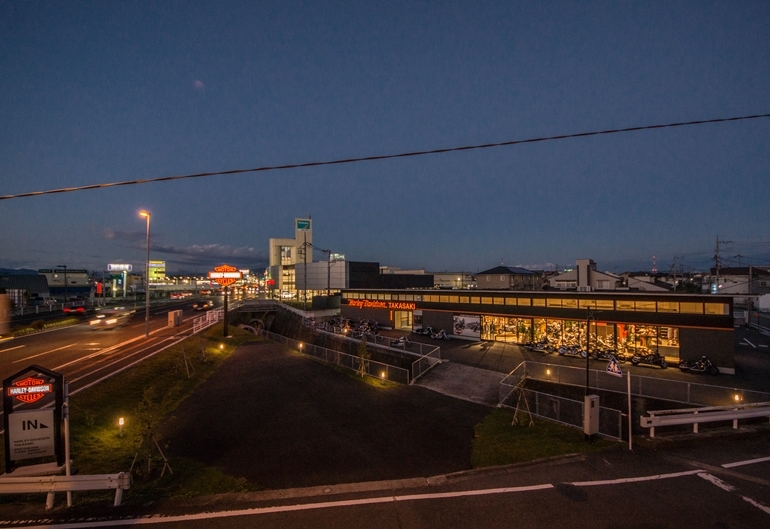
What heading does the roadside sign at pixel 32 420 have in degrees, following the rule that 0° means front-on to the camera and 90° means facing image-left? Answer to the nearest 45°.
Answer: approximately 0°

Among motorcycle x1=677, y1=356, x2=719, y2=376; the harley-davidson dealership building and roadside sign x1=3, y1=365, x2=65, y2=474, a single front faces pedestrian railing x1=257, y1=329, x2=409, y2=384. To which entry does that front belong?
the harley-davidson dealership building

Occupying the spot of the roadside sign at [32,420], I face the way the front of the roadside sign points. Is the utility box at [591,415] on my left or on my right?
on my left

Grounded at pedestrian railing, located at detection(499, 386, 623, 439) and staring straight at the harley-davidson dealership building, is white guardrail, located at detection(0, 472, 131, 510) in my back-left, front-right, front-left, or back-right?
back-left

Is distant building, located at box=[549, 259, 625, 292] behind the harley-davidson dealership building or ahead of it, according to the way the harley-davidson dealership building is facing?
behind

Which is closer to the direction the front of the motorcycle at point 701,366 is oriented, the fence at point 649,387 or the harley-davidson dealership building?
the fence

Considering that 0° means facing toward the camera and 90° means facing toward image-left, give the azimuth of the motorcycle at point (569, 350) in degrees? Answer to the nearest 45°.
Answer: approximately 315°
